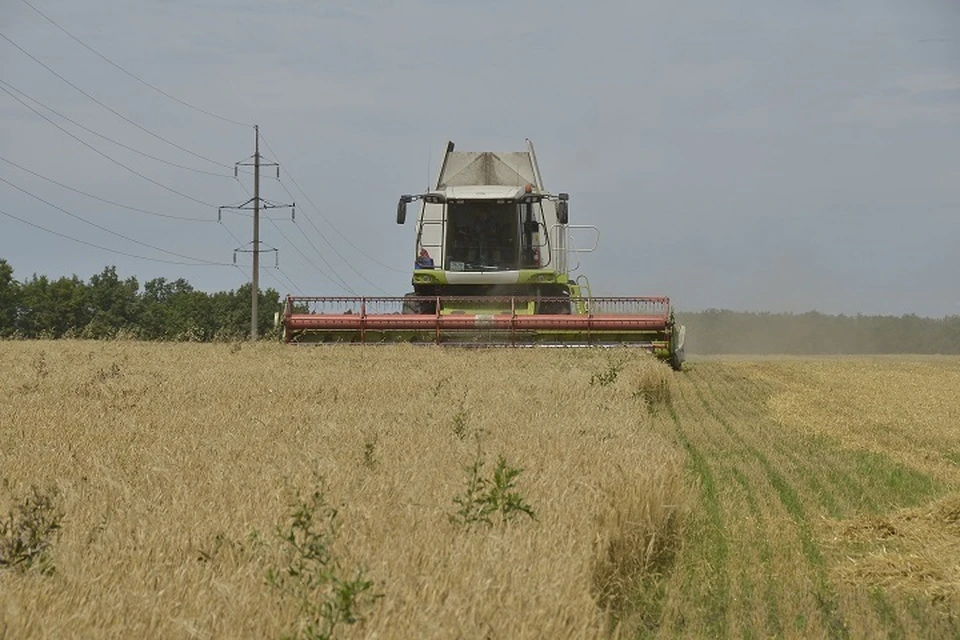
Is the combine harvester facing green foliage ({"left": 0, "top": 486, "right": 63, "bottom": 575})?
yes

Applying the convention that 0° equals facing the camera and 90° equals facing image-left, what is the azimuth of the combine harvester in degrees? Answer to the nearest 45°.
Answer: approximately 0°
